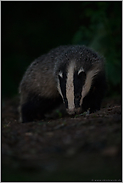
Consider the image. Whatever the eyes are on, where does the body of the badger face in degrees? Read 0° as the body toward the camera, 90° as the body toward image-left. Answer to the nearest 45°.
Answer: approximately 315°
